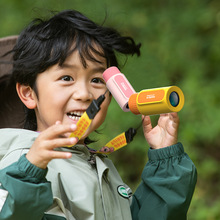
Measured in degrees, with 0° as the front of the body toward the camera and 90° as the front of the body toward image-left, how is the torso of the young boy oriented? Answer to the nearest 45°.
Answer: approximately 315°
